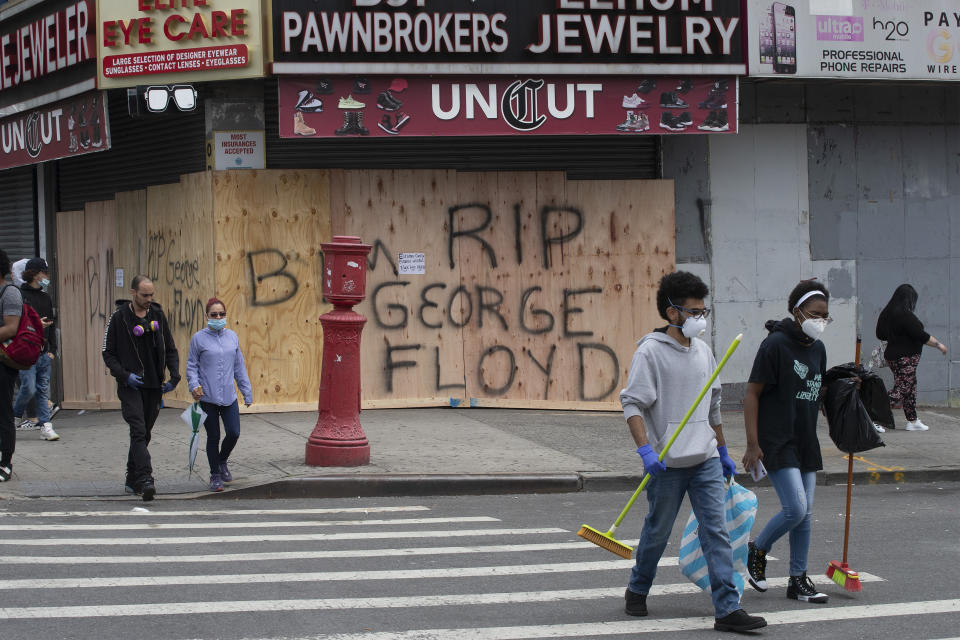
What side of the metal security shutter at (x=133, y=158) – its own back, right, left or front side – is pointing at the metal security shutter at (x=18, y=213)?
right

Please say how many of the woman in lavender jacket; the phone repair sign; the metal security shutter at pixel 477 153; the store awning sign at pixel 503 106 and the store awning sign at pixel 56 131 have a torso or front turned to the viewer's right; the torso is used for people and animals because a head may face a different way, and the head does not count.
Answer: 0

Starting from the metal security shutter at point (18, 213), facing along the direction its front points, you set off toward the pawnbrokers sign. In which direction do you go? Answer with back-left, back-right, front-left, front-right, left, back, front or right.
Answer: left

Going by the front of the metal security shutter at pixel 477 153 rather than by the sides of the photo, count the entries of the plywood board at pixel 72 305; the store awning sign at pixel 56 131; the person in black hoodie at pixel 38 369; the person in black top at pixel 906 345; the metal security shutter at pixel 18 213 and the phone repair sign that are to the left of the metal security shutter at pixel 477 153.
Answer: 2

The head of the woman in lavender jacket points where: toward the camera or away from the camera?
toward the camera

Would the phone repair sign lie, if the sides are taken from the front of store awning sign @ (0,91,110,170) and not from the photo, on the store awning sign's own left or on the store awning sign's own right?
on the store awning sign's own left

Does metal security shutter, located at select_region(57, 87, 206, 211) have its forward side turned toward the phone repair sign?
no

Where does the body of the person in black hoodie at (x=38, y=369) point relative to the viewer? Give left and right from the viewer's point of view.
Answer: facing the viewer and to the right of the viewer

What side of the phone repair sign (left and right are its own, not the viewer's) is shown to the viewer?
front

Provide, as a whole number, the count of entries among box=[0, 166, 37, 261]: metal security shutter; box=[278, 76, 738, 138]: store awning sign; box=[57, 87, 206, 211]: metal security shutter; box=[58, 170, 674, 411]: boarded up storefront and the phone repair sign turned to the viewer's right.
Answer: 0

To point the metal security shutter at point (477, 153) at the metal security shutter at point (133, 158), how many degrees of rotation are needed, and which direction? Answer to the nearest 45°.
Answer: approximately 90° to its right

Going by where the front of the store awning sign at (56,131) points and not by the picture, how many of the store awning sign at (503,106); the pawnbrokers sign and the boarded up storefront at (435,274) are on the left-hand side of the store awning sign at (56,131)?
3

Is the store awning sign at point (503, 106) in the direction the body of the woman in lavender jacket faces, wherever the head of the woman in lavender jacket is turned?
no

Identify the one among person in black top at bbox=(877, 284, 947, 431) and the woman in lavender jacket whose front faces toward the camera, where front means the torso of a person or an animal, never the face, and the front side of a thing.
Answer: the woman in lavender jacket

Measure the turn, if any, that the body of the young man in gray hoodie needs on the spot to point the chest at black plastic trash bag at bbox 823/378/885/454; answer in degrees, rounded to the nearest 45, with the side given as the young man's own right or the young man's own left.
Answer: approximately 90° to the young man's own left

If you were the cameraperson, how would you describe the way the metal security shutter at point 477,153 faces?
facing the viewer

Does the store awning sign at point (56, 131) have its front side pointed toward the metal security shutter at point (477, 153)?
no
